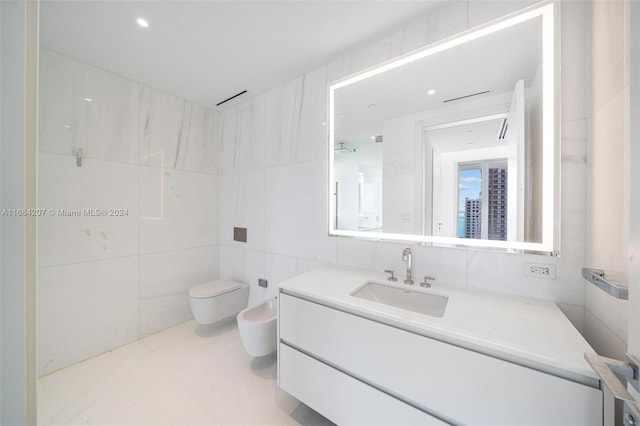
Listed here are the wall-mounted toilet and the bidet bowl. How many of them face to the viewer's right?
0

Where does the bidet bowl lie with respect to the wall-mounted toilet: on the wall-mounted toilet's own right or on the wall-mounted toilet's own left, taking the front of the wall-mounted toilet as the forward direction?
on the wall-mounted toilet's own left

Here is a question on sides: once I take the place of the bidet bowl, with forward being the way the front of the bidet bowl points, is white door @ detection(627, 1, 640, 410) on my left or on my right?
on my left

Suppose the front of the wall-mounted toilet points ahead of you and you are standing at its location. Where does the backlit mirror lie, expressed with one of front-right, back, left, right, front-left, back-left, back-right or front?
left

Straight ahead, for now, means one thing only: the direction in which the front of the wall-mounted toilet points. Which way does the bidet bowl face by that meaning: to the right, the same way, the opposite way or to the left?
the same way

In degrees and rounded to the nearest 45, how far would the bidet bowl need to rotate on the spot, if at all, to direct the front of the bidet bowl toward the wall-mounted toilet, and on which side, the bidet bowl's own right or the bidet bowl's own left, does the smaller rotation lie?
approximately 90° to the bidet bowl's own right

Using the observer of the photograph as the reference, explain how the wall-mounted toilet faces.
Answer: facing the viewer and to the left of the viewer

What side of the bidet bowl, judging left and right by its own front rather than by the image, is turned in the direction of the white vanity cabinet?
left
